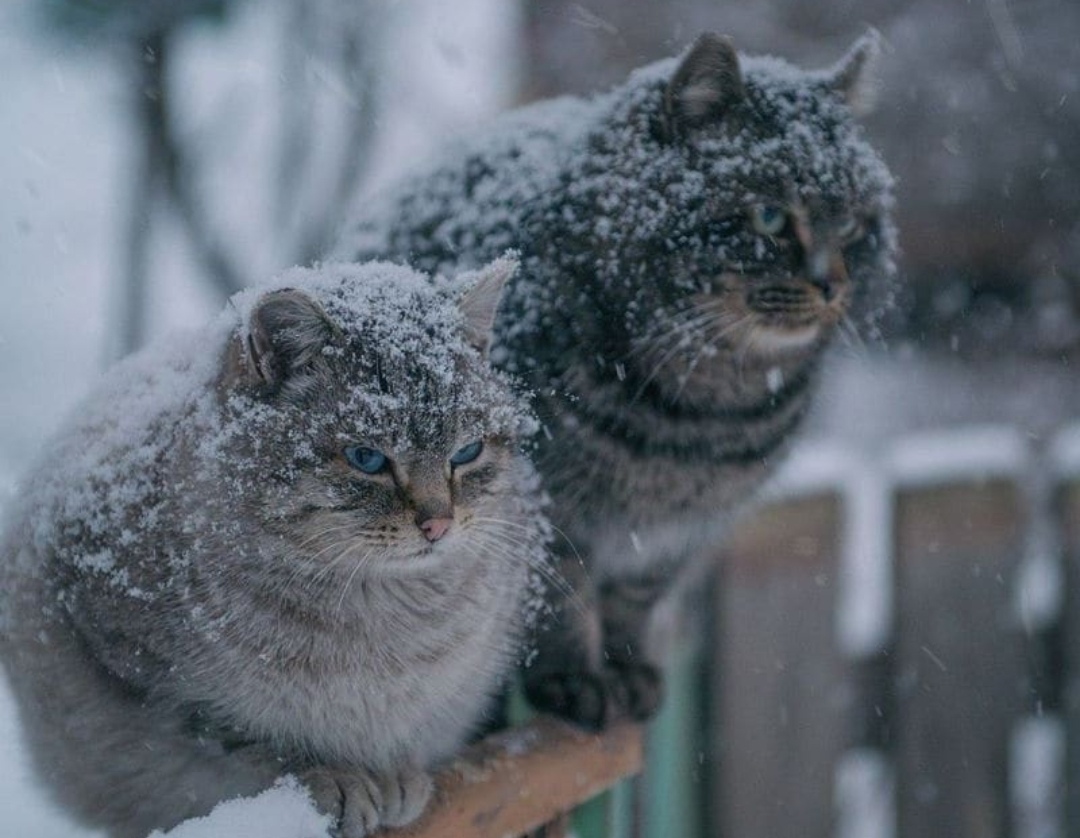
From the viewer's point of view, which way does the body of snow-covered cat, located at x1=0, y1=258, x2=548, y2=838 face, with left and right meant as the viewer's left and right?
facing the viewer and to the right of the viewer

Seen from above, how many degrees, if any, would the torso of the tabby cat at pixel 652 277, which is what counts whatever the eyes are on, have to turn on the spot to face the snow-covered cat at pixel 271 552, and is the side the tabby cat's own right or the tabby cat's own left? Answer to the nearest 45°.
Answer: approximately 90° to the tabby cat's own right

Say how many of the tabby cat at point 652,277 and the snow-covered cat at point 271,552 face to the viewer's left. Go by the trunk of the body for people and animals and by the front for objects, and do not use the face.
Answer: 0

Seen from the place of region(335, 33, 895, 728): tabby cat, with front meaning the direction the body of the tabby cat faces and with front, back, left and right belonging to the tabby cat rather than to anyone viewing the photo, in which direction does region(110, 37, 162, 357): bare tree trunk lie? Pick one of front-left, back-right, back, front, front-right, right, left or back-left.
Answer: back

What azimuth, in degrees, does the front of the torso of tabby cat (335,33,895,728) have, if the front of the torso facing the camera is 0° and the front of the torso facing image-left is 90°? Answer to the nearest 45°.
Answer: approximately 315°
